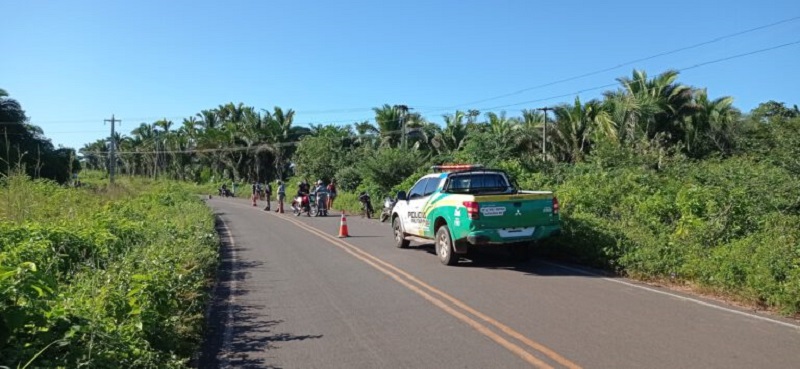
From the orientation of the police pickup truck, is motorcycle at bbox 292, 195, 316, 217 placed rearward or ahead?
ahead

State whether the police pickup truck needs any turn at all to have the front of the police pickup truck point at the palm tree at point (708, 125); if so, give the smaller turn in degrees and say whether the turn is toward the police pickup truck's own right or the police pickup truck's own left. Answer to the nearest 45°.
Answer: approximately 90° to the police pickup truck's own right

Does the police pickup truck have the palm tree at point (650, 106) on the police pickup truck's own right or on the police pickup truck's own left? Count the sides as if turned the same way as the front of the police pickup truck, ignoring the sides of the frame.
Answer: on the police pickup truck's own right

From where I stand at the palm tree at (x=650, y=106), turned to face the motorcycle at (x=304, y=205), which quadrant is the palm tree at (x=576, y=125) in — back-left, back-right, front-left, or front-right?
front-right

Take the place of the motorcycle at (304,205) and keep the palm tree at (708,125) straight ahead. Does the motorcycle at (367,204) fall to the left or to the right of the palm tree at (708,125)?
right

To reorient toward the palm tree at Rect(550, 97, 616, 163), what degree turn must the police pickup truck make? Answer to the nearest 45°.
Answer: approximately 45° to its right

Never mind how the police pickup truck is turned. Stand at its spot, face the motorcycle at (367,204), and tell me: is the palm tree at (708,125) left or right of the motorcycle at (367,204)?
right

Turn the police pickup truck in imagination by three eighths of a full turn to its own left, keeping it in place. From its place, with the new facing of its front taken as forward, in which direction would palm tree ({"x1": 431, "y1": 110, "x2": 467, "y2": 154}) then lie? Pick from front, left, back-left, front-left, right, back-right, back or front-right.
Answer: back

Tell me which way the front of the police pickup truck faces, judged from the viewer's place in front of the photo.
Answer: facing away from the viewer and to the left of the viewer

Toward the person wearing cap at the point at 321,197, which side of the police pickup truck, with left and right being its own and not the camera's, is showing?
front
